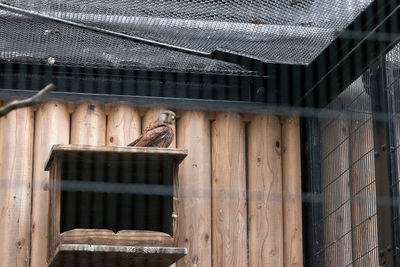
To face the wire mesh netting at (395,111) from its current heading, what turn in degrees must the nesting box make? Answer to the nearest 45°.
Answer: approximately 45° to its left

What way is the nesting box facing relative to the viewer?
toward the camera

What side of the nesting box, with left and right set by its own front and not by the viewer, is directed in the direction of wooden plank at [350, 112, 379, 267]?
left

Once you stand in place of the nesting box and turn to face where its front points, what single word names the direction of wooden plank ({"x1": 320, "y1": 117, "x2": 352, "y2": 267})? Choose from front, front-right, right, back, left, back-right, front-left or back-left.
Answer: left

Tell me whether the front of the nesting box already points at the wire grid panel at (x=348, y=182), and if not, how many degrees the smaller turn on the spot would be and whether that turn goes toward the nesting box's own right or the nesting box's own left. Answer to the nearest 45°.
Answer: approximately 90° to the nesting box's own left

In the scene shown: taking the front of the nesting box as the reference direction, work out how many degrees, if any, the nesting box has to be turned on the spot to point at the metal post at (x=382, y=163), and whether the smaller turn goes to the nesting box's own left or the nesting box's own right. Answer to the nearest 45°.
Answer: approximately 45° to the nesting box's own left
